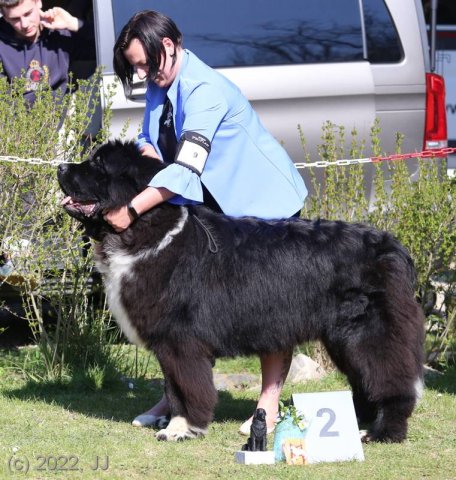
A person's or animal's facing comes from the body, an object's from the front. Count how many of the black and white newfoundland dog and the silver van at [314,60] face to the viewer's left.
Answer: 2

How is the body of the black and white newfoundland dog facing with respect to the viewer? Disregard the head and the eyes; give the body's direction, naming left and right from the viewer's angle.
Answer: facing to the left of the viewer

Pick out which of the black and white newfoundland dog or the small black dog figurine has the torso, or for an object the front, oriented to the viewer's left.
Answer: the black and white newfoundland dog

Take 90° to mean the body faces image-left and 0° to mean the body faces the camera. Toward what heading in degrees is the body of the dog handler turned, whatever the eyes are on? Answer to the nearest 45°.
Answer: approximately 45°

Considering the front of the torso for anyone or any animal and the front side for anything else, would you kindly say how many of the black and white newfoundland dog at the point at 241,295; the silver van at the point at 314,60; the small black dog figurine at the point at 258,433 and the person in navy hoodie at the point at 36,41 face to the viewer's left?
2

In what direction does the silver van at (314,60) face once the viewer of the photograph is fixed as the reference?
facing to the left of the viewer

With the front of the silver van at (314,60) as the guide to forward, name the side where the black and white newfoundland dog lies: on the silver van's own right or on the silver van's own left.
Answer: on the silver van's own left

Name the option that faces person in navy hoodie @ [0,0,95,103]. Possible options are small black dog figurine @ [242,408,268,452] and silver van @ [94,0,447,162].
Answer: the silver van

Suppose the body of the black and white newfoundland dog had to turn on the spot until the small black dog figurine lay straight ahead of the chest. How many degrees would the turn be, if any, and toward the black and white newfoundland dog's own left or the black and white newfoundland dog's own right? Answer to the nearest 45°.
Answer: approximately 90° to the black and white newfoundland dog's own left

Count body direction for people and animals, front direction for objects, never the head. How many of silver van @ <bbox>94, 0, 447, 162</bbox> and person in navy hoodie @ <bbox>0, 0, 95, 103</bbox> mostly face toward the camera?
1

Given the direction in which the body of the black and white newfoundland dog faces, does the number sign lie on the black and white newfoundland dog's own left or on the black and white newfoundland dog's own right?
on the black and white newfoundland dog's own left

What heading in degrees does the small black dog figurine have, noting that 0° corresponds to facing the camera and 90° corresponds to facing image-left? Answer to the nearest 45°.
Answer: approximately 315°
